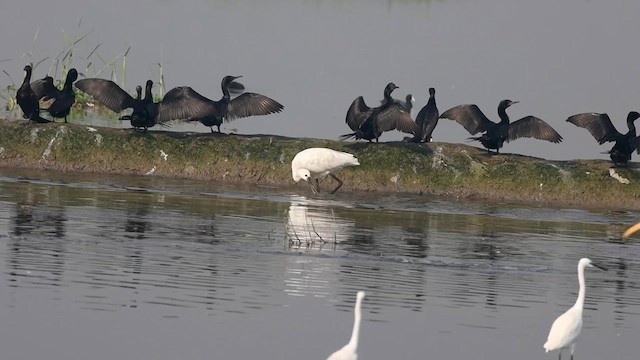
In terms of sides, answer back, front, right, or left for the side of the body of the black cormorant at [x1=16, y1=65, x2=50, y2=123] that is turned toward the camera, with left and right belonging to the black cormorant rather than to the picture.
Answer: left

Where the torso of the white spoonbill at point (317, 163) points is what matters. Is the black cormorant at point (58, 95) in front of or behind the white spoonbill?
in front

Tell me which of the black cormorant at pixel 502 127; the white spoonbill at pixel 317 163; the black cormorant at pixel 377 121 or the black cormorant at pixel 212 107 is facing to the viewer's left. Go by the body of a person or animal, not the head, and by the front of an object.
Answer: the white spoonbill

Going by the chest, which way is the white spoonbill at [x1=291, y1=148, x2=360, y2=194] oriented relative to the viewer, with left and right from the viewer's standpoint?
facing to the left of the viewer

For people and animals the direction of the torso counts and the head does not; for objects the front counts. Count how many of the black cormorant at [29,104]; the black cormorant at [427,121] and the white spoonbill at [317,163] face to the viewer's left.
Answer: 2

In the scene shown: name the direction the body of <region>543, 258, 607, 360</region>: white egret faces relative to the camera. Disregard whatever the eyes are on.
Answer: to the viewer's right

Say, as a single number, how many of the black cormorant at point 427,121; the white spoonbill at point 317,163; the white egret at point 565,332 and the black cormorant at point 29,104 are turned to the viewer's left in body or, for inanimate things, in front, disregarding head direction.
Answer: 2
